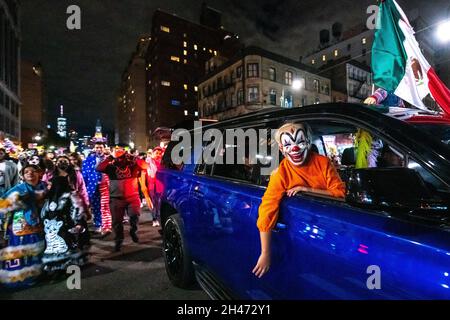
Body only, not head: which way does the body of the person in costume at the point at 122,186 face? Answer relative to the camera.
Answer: toward the camera

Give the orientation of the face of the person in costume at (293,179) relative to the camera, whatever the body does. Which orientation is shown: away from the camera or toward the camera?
toward the camera

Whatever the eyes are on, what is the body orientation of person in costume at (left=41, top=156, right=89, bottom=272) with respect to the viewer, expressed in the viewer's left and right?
facing the viewer

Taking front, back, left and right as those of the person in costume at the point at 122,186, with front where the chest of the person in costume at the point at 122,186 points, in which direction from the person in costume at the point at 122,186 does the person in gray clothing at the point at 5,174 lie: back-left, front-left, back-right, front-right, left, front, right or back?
back-right

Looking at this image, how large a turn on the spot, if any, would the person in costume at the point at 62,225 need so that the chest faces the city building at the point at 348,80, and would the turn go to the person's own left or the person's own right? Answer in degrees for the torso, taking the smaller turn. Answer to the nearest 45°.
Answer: approximately 135° to the person's own left

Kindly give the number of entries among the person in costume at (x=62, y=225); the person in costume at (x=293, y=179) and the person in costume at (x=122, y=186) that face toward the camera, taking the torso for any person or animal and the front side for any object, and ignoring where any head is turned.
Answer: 3

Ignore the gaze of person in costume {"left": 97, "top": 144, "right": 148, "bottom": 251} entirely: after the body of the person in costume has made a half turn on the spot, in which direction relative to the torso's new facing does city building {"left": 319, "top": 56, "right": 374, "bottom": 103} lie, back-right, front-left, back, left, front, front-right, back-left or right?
front-right

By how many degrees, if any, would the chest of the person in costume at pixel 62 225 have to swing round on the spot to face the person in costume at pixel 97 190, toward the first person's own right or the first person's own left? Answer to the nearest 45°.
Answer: approximately 180°

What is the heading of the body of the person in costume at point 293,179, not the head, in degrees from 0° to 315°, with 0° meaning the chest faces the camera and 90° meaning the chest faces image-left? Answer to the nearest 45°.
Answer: approximately 0°

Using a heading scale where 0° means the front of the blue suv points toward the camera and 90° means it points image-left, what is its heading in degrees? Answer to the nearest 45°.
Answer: approximately 315°

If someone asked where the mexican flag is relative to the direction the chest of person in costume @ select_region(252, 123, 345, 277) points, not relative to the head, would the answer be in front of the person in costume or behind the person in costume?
behind
